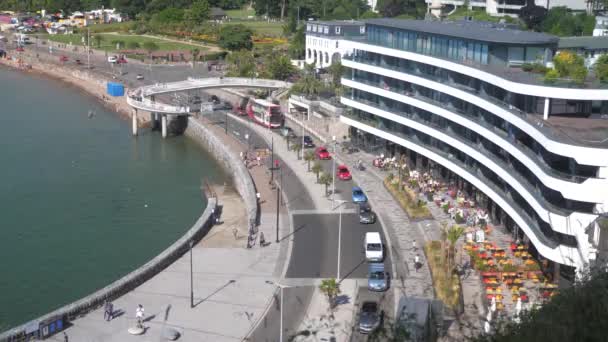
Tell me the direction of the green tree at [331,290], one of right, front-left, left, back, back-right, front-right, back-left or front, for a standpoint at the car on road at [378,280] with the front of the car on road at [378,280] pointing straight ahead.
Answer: front-right

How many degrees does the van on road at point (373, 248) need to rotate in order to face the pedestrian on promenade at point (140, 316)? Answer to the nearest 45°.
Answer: approximately 45° to its right

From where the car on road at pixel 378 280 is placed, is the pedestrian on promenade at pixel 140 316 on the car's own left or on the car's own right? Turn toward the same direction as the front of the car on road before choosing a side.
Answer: on the car's own right

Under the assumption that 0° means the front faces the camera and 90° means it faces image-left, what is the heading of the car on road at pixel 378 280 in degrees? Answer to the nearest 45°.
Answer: approximately 0°

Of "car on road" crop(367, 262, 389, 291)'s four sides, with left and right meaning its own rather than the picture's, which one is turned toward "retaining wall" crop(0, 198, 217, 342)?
right

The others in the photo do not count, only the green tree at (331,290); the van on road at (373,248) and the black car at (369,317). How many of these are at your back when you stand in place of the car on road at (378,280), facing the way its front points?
1

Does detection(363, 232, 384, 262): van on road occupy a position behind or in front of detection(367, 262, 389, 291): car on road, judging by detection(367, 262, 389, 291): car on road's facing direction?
behind

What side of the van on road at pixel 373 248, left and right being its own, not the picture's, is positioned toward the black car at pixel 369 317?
front

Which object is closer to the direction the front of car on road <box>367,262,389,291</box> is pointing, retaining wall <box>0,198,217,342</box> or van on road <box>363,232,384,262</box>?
the retaining wall

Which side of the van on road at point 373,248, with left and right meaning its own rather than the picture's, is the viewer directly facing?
front

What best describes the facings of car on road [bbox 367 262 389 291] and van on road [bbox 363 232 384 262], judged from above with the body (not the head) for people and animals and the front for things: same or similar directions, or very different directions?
same or similar directions

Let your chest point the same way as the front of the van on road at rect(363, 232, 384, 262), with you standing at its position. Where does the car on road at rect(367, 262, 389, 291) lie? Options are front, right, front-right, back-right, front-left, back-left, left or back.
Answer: front

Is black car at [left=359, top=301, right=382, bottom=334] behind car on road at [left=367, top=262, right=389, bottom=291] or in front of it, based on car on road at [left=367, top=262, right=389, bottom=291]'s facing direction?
in front

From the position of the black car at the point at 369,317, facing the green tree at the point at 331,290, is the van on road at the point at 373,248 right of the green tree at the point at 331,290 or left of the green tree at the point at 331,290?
right

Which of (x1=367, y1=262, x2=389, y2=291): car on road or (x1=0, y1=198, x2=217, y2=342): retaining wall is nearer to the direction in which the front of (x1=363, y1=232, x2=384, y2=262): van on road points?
the car on road

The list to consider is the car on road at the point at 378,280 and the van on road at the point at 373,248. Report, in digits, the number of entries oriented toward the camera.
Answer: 2

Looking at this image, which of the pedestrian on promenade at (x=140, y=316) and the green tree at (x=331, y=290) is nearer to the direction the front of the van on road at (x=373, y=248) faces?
the green tree
